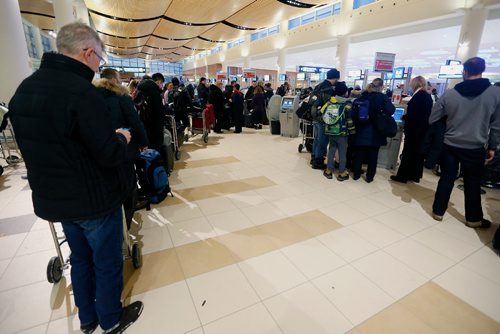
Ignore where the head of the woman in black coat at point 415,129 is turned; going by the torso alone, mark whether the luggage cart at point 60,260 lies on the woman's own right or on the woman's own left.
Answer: on the woman's own left

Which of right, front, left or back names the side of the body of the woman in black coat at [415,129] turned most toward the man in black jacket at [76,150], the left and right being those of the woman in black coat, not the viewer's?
left

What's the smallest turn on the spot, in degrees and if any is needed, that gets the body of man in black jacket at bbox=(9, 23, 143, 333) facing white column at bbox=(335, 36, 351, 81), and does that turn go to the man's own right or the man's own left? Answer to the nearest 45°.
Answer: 0° — they already face it

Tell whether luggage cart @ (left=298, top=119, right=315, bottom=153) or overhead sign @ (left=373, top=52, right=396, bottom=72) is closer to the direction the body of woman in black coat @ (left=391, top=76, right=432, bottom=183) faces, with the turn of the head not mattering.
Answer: the luggage cart

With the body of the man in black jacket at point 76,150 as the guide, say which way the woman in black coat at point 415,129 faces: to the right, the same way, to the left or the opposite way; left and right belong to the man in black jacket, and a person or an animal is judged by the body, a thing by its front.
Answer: to the left

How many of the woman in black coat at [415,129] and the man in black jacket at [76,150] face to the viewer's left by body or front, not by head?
1

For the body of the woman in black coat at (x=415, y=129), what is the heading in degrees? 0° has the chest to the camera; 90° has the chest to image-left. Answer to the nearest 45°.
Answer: approximately 90°

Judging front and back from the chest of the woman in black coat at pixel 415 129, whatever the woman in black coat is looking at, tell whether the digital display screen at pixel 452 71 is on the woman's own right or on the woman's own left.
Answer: on the woman's own right

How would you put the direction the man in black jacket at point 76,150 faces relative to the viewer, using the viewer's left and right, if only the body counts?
facing away from the viewer and to the right of the viewer
